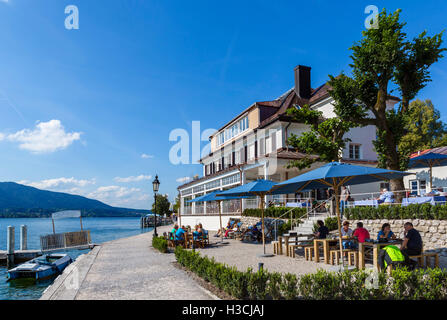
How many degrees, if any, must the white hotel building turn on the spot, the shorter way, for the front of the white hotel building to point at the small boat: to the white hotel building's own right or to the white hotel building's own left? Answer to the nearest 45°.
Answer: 0° — it already faces it

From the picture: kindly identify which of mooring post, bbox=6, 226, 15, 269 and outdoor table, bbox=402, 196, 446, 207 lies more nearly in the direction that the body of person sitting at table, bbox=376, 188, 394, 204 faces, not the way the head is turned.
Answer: the mooring post

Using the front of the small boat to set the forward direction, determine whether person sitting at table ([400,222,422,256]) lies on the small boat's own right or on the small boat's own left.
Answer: on the small boat's own right

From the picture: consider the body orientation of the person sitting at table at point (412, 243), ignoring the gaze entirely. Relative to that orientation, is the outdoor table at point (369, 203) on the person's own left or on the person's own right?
on the person's own right

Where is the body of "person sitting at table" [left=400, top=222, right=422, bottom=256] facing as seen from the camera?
to the viewer's left

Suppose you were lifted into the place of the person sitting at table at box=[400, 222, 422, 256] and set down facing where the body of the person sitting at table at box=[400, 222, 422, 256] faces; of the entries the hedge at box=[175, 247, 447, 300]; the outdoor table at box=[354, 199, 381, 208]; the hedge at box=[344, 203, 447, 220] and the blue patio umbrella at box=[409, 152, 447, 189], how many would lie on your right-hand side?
3

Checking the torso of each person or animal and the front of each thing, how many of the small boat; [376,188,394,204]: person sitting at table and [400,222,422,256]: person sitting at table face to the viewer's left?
2
